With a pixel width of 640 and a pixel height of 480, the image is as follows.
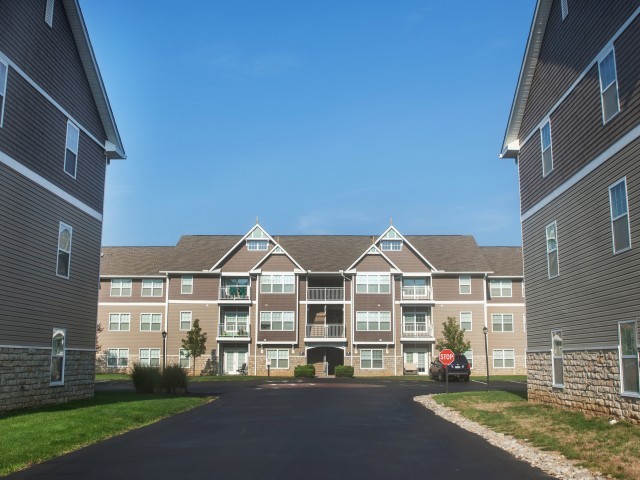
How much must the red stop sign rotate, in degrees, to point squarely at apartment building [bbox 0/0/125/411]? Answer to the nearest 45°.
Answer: approximately 45° to its right

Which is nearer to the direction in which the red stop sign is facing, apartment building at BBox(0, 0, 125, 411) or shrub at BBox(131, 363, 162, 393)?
the apartment building

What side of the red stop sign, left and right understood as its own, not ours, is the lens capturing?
front

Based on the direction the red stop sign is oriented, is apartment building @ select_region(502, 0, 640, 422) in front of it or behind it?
in front

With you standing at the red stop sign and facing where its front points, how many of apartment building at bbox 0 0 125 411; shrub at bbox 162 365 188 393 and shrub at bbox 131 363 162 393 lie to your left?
0

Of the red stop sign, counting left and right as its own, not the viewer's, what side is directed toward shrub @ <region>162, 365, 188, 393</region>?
right

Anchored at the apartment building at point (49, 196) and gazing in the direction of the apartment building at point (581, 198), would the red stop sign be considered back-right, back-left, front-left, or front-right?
front-left

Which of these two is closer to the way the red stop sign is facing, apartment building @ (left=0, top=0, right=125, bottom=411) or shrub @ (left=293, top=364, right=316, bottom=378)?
the apartment building

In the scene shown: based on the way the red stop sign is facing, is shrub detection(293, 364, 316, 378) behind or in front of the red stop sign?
behind

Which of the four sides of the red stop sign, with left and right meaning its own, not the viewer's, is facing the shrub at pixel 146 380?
right

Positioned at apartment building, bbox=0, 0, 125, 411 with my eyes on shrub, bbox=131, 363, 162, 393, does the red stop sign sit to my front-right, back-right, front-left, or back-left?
front-right
